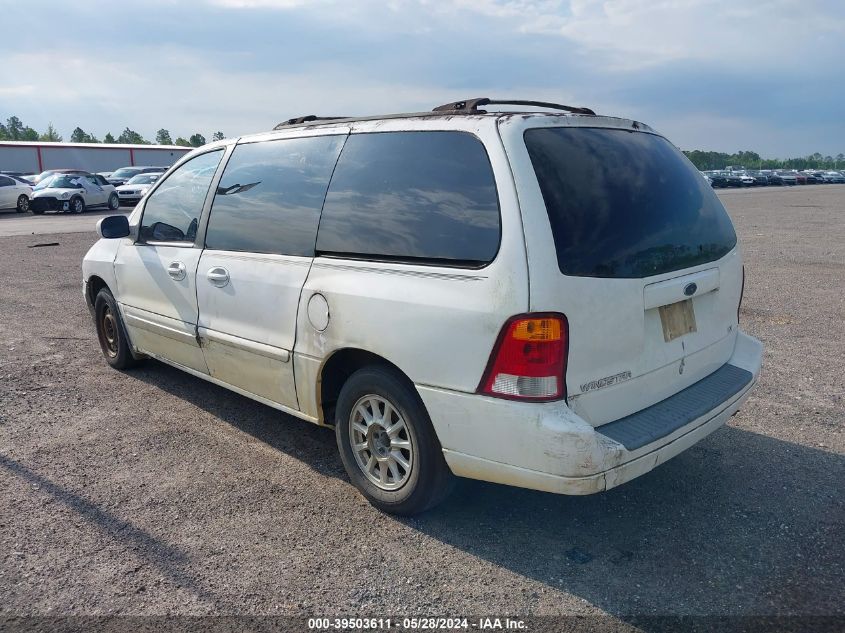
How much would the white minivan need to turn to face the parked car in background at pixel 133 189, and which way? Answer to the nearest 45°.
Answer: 0° — it already faces it

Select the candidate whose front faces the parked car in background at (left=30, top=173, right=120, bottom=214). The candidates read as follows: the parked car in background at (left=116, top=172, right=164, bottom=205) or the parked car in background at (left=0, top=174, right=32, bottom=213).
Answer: the parked car in background at (left=116, top=172, right=164, bottom=205)

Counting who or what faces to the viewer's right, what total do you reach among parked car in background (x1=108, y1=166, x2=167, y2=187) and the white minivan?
0

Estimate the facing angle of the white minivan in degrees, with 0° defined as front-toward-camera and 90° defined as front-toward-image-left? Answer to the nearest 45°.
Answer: approximately 135°

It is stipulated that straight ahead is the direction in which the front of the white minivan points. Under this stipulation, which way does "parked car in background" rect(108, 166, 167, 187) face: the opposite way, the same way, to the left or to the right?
to the left

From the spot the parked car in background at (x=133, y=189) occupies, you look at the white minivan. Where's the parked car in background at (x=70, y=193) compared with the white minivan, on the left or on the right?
right

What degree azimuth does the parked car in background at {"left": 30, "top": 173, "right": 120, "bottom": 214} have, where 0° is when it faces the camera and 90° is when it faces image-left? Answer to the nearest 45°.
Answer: approximately 45°

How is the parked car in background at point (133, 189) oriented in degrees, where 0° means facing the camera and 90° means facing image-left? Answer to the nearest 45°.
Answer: approximately 45°

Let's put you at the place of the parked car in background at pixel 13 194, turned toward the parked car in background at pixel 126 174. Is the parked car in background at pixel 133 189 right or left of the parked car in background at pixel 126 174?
right

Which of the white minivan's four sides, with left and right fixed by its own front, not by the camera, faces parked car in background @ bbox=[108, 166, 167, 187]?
front

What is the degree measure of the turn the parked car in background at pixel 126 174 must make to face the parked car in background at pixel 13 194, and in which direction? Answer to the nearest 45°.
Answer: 0° — it already faces it

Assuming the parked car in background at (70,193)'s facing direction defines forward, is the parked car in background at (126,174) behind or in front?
behind
